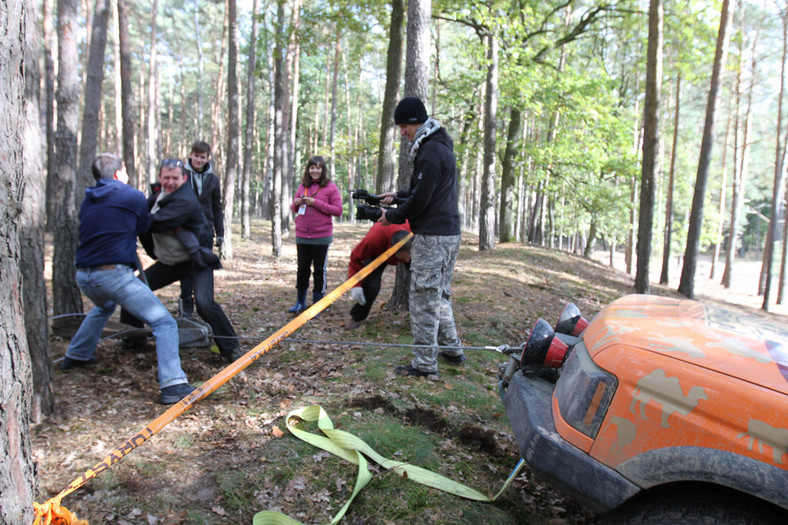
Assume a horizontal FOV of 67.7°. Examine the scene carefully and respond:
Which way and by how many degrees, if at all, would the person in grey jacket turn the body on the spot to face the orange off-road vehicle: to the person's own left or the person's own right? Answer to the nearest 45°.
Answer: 0° — they already face it

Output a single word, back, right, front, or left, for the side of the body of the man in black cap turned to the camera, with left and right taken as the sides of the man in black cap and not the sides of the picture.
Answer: left

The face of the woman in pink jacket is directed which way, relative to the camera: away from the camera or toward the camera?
toward the camera

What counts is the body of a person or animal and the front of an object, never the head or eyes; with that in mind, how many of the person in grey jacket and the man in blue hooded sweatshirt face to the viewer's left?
0

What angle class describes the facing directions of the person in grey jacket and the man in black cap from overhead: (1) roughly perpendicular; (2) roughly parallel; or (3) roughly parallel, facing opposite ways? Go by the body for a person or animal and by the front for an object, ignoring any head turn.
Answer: roughly perpendicular

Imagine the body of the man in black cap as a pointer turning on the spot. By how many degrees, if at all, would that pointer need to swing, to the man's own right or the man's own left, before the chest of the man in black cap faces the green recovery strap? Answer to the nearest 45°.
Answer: approximately 90° to the man's own left

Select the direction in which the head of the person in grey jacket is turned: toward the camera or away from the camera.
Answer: toward the camera

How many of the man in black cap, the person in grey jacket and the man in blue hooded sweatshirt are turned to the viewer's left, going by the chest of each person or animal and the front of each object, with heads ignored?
1

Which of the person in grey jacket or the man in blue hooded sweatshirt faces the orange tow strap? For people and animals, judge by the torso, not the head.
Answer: the person in grey jacket

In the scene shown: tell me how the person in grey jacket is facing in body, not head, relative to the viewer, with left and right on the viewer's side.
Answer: facing the viewer

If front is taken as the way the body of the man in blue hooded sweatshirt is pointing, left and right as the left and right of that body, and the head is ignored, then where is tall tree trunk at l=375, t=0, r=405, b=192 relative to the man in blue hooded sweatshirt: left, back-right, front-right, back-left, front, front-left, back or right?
front

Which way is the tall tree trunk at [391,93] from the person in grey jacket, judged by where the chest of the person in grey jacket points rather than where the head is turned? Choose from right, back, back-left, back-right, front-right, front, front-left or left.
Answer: back-left

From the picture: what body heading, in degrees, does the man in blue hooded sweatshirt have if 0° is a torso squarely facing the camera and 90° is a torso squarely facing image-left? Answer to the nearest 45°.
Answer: approximately 225°

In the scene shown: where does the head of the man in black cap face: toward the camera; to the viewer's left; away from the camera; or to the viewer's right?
to the viewer's left

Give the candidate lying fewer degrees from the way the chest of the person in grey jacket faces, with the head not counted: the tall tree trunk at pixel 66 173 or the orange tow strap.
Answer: the orange tow strap

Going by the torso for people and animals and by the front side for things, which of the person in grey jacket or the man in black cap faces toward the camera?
the person in grey jacket

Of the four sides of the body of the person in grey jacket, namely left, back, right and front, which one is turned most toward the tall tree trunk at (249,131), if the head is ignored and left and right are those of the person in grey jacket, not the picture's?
back
